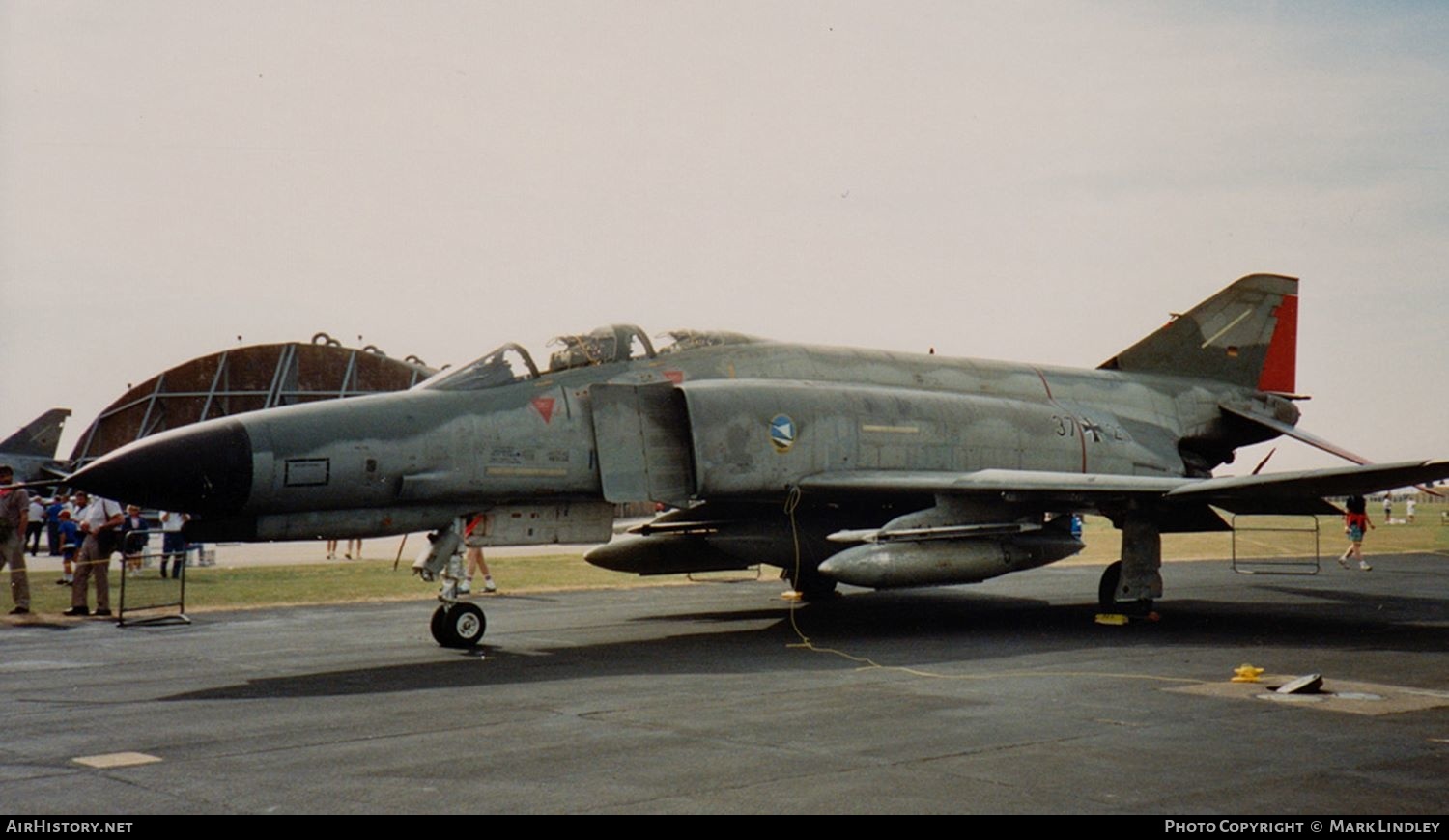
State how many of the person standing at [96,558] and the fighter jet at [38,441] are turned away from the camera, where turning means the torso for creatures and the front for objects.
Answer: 0

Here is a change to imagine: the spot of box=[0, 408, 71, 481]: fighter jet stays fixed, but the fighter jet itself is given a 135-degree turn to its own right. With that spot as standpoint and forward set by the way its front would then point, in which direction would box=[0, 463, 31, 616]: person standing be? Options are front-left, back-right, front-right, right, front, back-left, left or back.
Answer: back-right

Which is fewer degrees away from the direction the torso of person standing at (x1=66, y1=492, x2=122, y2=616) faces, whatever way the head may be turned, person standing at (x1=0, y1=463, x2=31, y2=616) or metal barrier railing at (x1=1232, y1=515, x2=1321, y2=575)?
the person standing

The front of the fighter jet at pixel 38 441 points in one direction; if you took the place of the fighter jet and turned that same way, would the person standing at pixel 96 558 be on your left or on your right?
on your left

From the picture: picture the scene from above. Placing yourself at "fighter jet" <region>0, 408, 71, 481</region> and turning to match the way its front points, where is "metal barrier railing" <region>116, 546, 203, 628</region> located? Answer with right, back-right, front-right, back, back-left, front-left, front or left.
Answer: left

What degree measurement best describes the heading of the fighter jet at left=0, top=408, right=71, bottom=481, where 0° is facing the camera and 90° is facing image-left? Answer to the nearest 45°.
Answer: approximately 90°

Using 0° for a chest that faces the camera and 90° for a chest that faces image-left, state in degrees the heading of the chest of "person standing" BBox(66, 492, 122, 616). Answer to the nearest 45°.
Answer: approximately 45°

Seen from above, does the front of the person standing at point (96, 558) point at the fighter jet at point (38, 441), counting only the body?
no

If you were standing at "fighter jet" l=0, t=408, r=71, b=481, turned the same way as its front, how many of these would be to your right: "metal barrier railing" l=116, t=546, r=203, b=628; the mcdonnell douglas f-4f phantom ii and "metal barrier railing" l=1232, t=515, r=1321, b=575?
0
